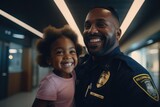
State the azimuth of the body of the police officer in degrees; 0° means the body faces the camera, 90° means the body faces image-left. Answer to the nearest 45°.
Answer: approximately 45°

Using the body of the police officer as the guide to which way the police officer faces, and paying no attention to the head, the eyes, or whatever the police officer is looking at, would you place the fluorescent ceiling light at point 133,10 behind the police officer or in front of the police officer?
behind

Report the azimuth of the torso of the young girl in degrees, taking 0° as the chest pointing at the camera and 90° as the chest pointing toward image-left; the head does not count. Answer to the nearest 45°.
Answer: approximately 315°

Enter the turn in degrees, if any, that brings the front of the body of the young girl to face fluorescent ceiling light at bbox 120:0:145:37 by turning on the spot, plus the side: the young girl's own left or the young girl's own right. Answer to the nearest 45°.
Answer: approximately 90° to the young girl's own left
